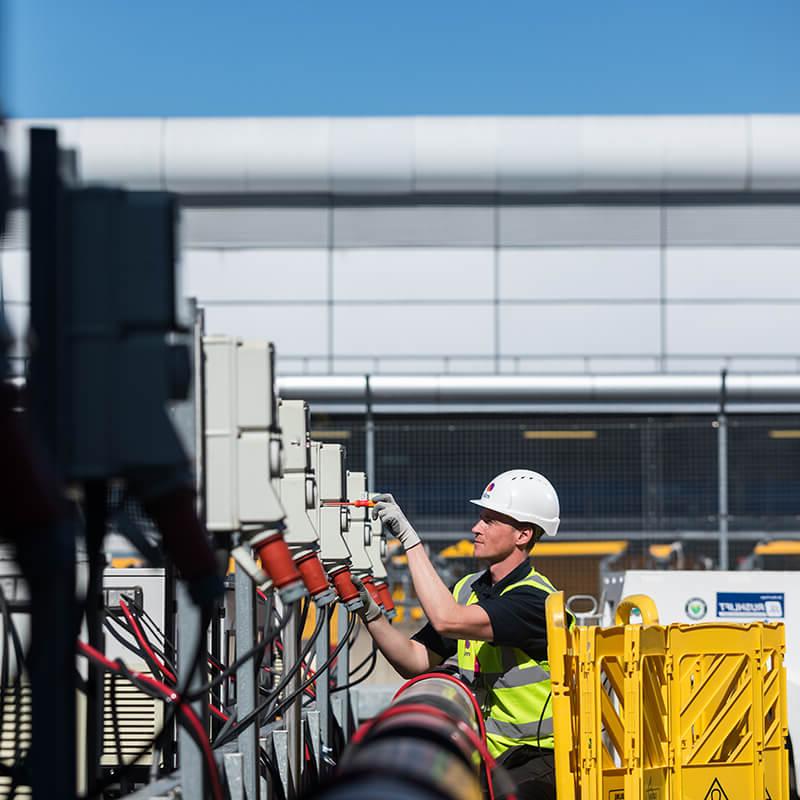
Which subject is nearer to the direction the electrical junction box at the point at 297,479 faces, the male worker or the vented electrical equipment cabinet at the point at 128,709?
the male worker

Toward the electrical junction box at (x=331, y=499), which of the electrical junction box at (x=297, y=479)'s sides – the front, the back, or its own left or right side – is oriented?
left

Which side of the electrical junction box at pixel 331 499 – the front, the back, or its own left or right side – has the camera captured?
right

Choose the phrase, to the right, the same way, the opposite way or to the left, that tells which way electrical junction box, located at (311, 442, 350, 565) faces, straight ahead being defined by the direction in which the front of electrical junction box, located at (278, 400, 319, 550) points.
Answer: the same way

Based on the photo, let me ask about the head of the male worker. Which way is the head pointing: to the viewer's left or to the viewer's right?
to the viewer's left

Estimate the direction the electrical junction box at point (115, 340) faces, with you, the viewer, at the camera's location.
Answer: facing to the right of the viewer

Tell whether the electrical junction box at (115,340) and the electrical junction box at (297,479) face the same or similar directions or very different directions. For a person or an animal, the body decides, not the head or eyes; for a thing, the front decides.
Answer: same or similar directions

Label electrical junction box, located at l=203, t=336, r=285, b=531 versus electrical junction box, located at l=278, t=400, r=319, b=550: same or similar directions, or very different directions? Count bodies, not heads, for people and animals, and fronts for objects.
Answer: same or similar directions

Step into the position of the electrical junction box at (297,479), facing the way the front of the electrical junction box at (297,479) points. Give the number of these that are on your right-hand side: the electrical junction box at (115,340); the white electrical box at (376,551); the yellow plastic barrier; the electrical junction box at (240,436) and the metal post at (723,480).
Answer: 2

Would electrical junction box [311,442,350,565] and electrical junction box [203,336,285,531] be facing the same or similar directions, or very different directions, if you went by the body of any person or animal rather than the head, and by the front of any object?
same or similar directions

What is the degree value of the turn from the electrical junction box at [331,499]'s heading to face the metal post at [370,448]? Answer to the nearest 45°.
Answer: approximately 90° to its left

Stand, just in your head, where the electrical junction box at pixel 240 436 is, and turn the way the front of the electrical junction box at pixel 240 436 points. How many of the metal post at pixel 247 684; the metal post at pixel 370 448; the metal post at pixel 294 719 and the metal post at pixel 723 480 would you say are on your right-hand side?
0

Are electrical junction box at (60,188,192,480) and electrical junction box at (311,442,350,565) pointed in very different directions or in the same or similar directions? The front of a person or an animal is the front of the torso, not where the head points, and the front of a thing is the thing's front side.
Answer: same or similar directions

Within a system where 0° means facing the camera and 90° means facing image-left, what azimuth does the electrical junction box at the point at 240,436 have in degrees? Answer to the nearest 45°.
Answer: approximately 270°

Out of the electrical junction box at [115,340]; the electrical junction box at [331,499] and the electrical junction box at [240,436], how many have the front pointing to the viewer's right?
3

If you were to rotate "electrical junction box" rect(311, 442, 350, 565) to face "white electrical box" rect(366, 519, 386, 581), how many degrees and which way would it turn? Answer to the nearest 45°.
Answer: approximately 90° to its left

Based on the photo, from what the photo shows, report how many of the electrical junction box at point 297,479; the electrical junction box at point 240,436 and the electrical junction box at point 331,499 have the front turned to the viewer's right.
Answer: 3

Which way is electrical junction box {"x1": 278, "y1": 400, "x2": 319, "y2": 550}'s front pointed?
to the viewer's right
